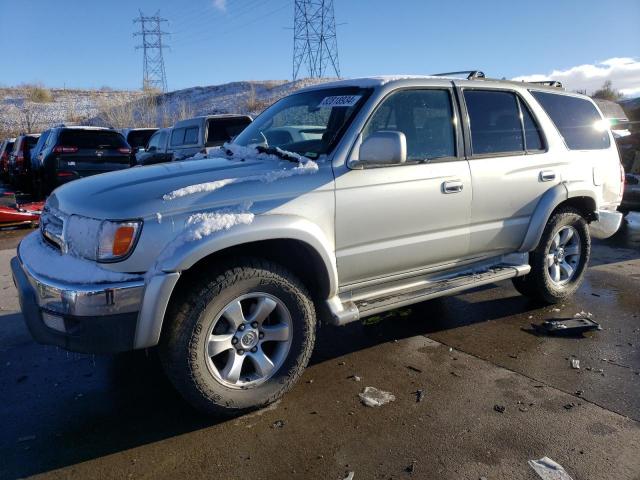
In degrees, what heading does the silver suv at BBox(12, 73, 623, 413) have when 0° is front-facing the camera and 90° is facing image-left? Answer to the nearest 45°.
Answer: approximately 45°

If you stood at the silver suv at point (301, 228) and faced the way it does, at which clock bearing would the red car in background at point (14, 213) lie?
The red car in background is roughly at 3 o'clock from the silver suv.

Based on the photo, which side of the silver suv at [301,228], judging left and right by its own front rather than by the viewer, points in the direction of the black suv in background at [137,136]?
right

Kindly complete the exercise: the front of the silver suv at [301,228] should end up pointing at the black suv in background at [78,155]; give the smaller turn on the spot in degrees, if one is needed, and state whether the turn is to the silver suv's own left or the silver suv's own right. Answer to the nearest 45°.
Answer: approximately 90° to the silver suv's own right

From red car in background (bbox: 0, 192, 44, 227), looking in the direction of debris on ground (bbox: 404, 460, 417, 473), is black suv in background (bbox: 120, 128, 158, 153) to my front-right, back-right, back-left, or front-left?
back-left

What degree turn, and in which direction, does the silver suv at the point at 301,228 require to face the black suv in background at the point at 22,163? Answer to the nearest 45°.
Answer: approximately 90° to its right

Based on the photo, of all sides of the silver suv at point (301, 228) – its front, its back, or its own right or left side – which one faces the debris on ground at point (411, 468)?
left

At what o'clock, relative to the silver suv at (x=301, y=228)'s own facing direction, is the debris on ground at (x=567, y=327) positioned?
The debris on ground is roughly at 7 o'clock from the silver suv.
